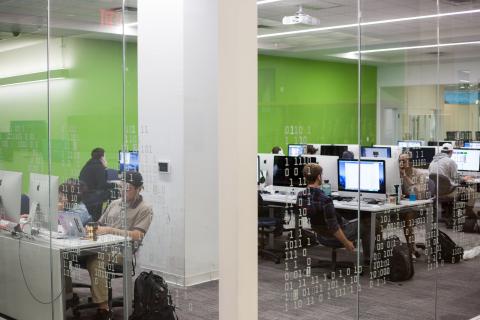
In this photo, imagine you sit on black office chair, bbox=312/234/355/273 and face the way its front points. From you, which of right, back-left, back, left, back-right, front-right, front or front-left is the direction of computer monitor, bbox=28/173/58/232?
left

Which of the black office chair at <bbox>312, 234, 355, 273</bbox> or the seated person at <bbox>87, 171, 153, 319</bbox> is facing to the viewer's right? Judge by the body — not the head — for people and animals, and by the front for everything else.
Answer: the black office chair

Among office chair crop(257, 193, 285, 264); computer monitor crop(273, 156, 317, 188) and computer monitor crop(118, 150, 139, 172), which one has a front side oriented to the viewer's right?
the office chair

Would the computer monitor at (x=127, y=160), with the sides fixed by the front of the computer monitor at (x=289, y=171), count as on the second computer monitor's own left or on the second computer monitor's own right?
on the second computer monitor's own right

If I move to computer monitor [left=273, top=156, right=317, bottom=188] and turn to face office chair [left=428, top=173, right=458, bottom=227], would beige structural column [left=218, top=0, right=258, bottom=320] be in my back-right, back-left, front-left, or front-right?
back-right

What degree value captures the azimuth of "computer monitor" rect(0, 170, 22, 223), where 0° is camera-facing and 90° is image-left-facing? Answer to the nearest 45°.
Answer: approximately 225°

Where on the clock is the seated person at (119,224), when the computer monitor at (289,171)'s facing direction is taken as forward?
The seated person is roughly at 2 o'clock from the computer monitor.

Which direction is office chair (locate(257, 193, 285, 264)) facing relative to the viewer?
to the viewer's right

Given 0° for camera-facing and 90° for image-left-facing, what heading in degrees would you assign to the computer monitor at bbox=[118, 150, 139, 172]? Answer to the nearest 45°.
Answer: approximately 0°

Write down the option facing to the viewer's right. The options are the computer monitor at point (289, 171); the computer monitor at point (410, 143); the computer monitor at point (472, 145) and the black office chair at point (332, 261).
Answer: the black office chair
